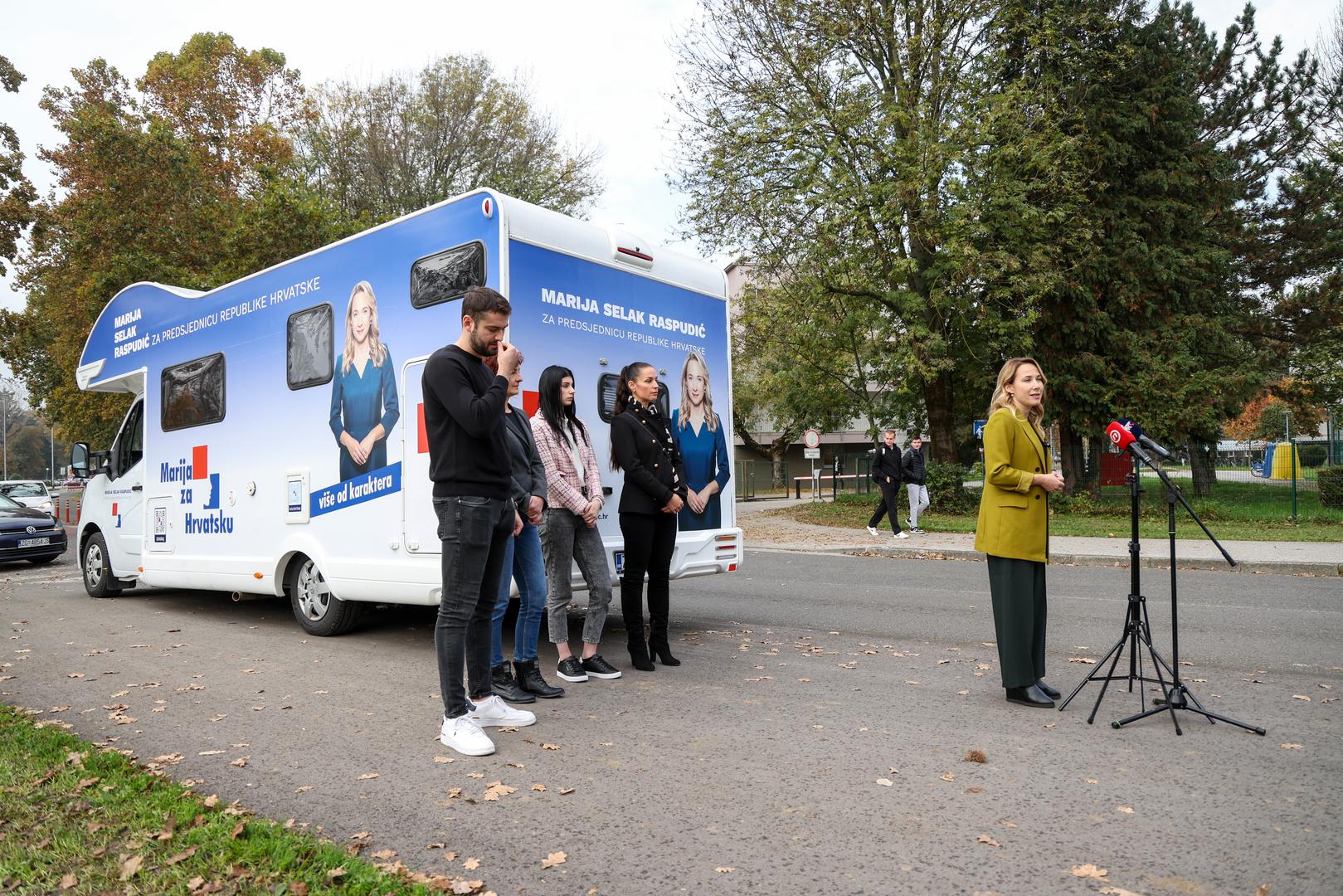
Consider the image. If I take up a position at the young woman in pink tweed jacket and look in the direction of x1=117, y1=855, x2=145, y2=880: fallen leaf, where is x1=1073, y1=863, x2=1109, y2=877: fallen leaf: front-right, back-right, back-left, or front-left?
front-left

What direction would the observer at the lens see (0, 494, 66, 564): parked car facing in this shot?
facing the viewer and to the right of the viewer

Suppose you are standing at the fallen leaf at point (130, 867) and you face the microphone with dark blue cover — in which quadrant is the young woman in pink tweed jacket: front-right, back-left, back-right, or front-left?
front-left

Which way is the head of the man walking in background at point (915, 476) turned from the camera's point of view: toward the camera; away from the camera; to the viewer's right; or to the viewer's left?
toward the camera

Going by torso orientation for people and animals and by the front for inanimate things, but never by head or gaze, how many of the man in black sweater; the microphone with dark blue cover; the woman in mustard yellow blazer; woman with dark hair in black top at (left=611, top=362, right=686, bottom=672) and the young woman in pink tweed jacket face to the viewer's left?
1

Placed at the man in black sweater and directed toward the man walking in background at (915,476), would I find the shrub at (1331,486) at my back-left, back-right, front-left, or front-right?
front-right

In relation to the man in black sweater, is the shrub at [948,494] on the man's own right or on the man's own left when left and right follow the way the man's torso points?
on the man's own left

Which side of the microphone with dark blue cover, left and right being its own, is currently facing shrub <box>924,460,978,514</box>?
right

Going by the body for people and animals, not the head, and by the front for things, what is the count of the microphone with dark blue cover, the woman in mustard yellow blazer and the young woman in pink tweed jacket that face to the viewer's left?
1

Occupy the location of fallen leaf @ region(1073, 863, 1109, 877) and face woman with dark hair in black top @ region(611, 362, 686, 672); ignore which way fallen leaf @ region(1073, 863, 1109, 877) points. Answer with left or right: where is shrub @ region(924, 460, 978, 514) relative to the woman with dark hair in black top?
right

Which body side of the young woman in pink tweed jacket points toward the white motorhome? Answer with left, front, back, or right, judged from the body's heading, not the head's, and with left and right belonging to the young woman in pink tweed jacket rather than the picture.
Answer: back

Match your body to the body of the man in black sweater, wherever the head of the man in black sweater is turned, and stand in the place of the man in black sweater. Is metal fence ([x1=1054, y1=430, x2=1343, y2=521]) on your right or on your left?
on your left

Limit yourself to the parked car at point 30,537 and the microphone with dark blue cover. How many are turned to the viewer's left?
1

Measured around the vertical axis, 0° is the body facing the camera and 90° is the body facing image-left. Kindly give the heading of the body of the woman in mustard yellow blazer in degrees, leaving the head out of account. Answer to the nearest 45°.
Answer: approximately 315°

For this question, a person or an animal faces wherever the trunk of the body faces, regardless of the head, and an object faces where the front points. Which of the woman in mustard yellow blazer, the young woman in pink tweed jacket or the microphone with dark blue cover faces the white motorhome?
the microphone with dark blue cover
